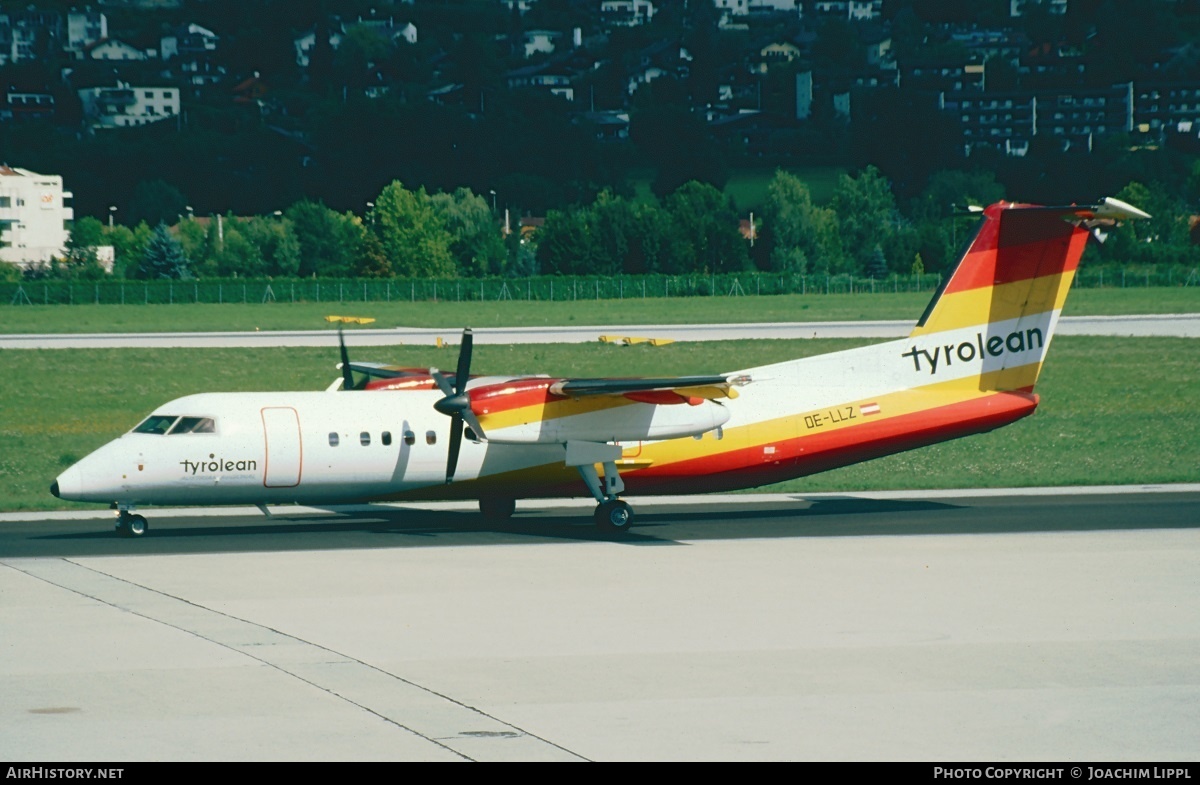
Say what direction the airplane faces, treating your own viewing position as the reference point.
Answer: facing to the left of the viewer
